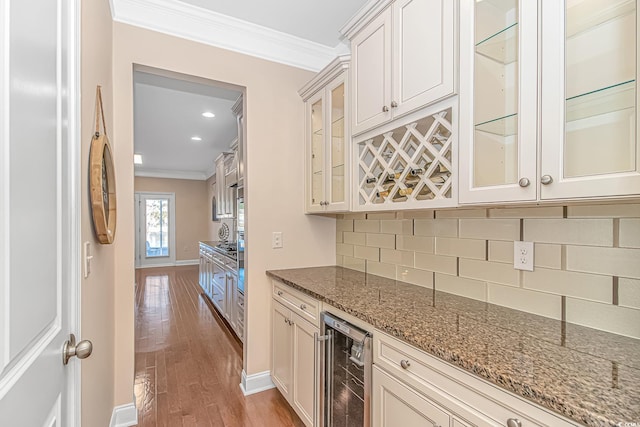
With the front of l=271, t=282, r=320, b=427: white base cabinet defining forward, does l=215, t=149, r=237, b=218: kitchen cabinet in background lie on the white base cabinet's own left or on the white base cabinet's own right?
on the white base cabinet's own right

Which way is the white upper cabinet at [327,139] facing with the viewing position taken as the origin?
facing the viewer and to the left of the viewer

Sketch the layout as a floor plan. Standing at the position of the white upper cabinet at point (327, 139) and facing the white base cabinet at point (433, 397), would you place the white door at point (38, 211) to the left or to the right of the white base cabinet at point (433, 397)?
right

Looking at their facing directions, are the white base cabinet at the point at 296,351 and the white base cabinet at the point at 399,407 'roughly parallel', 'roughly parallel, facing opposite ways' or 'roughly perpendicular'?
roughly parallel

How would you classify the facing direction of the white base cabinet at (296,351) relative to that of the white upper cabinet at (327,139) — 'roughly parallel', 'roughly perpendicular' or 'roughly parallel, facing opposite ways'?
roughly parallel

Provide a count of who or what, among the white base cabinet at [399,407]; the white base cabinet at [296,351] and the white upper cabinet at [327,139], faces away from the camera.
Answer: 0

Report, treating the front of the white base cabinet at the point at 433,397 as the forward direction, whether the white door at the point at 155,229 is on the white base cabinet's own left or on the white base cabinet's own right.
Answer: on the white base cabinet's own right

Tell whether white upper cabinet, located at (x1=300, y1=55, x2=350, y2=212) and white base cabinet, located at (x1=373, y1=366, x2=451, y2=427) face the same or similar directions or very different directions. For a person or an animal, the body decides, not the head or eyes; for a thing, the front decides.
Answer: same or similar directions

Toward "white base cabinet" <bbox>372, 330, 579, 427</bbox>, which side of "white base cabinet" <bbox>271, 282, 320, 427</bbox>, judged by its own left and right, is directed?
left

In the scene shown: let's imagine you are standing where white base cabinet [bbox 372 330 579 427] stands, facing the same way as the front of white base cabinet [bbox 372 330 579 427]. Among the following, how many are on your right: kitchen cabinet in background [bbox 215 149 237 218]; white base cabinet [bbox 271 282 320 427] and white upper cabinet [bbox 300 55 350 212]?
3

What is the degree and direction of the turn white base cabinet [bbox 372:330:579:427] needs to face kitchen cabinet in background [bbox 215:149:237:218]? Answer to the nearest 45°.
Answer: approximately 90° to its right

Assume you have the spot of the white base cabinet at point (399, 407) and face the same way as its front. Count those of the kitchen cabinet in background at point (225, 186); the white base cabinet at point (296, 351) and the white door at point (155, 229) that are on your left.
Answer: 0

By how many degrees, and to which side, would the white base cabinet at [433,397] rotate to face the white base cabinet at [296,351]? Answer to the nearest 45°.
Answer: approximately 90° to its right
